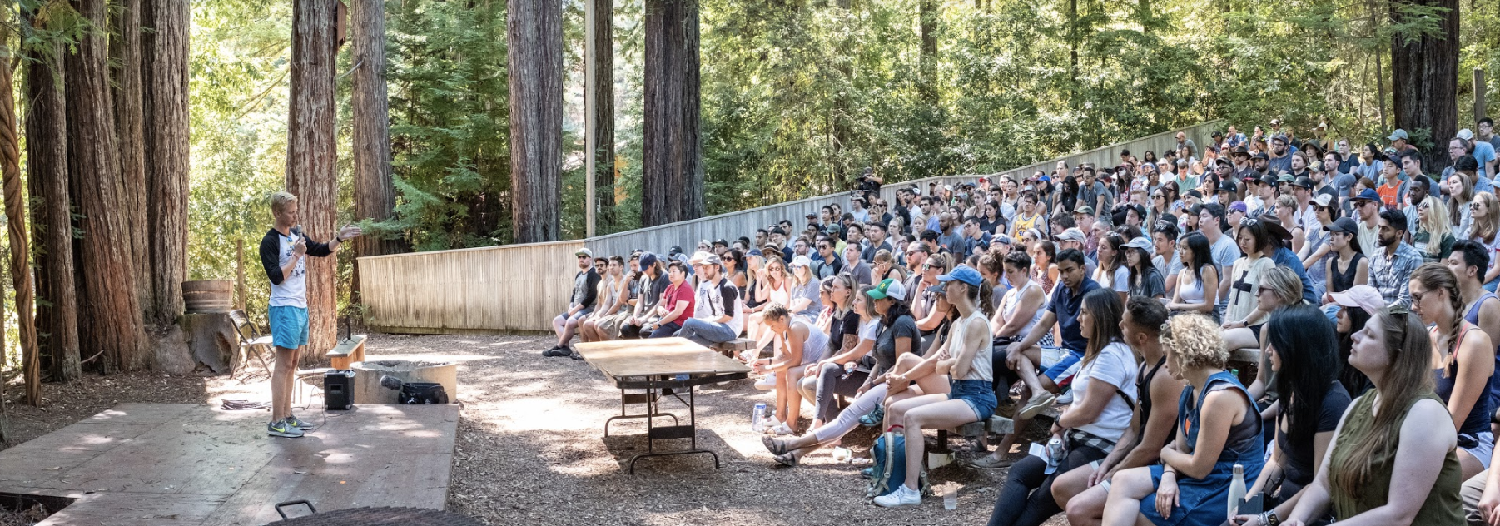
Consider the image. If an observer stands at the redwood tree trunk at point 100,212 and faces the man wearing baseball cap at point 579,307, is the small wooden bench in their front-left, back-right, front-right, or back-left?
front-right

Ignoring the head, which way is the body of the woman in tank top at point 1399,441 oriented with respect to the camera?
to the viewer's left

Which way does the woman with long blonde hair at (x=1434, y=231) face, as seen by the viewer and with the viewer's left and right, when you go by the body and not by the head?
facing the viewer and to the left of the viewer

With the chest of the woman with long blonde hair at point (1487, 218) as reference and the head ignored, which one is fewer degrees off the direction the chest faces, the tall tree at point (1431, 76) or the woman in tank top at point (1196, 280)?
the woman in tank top

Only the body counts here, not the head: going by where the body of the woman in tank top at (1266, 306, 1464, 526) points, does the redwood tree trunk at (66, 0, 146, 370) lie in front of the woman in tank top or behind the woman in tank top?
in front

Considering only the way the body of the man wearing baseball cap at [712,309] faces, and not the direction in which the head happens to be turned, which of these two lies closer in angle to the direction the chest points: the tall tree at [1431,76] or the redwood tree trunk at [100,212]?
the redwood tree trunk

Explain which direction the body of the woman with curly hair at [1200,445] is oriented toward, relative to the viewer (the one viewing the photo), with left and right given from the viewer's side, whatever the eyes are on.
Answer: facing to the left of the viewer

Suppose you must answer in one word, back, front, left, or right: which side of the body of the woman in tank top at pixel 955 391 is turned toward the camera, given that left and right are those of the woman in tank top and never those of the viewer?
left

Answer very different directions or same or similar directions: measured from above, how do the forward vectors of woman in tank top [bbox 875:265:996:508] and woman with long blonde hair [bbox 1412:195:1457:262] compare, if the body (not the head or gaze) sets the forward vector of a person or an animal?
same or similar directions

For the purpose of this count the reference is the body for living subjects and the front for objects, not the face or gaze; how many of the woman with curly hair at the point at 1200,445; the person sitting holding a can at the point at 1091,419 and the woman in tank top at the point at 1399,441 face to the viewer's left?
3

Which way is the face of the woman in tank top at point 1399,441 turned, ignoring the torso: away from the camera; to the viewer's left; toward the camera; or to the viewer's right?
to the viewer's left
